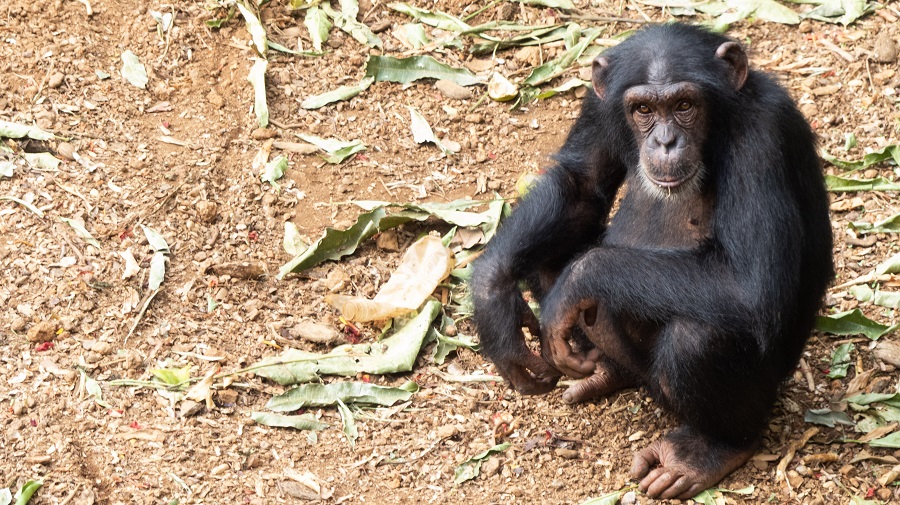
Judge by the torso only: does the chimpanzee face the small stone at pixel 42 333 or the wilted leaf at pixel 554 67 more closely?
the small stone

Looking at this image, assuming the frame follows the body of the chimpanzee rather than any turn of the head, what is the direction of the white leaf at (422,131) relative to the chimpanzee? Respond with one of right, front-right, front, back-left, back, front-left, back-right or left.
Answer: right

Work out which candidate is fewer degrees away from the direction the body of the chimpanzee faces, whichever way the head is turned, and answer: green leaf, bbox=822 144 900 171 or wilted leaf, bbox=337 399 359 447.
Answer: the wilted leaf

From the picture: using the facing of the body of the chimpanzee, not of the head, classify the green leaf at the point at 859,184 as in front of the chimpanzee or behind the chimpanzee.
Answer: behind

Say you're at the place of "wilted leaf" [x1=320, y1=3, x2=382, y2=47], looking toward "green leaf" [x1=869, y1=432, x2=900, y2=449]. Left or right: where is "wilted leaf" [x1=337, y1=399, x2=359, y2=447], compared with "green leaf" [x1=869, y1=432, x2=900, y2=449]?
right

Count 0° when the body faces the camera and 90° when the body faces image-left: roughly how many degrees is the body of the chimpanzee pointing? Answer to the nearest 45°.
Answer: approximately 45°

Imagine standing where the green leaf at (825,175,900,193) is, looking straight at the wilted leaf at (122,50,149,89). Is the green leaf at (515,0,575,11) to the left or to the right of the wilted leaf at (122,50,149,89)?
right

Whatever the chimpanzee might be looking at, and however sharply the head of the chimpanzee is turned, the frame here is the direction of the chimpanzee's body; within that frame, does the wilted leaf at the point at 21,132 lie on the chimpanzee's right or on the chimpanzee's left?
on the chimpanzee's right

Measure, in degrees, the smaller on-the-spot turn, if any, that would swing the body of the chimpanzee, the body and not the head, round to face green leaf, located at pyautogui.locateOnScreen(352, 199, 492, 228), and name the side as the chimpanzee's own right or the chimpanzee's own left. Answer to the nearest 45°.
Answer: approximately 90° to the chimpanzee's own right

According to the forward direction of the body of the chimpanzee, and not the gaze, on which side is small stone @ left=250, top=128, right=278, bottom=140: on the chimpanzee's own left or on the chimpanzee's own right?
on the chimpanzee's own right

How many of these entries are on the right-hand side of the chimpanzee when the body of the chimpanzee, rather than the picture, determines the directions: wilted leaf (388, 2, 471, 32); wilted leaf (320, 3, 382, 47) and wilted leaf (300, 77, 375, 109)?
3

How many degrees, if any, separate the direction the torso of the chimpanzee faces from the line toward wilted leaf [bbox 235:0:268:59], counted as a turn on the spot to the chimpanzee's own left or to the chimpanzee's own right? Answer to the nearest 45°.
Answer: approximately 90° to the chimpanzee's own right

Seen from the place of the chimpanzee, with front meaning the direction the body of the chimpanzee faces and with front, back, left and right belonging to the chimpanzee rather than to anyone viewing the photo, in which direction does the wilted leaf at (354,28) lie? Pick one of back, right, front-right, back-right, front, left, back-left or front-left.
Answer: right
